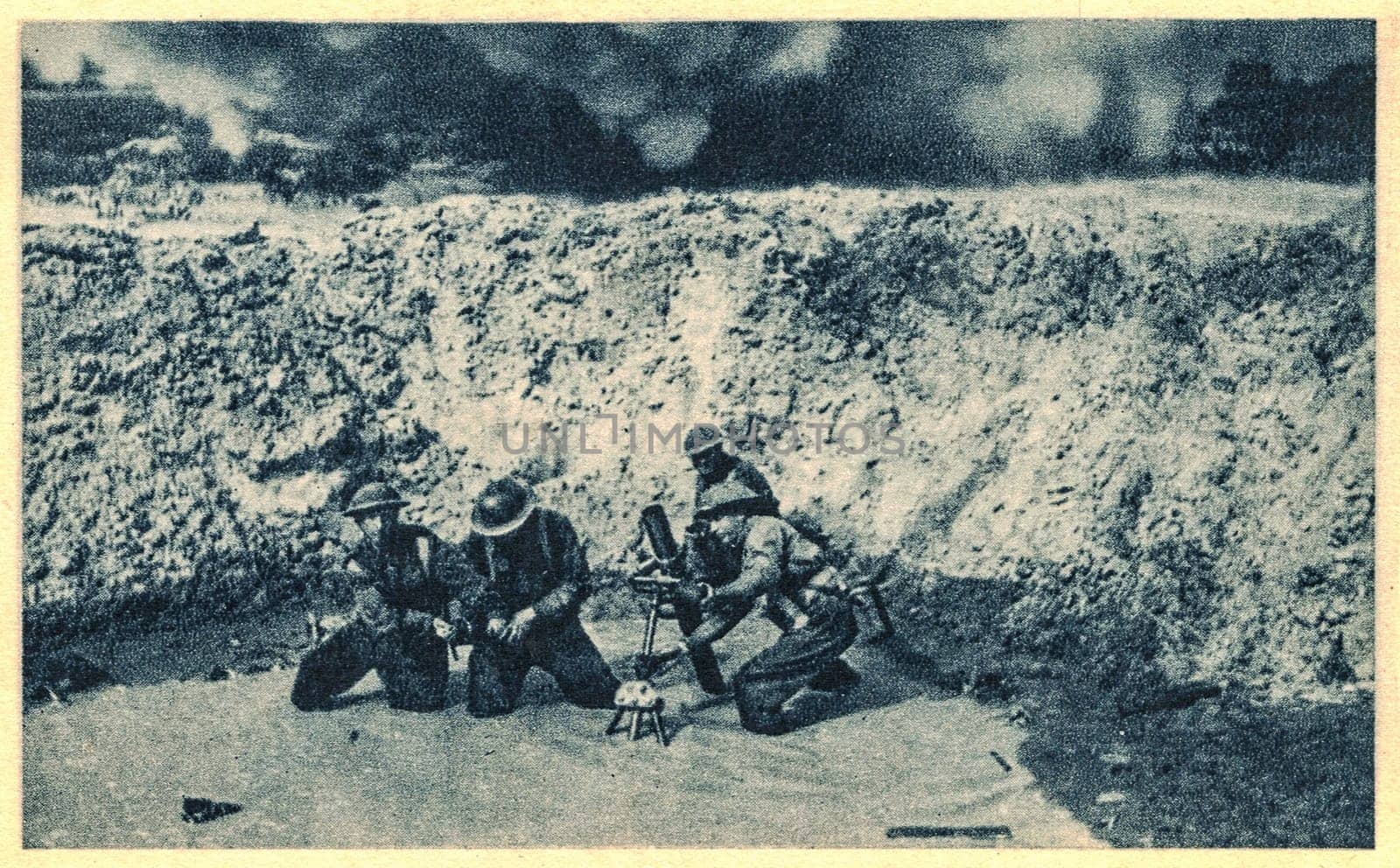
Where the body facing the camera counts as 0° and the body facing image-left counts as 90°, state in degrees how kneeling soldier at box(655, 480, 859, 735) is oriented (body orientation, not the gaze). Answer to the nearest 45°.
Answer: approximately 90°

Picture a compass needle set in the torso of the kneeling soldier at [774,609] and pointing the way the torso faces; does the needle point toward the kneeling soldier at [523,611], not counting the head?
yes

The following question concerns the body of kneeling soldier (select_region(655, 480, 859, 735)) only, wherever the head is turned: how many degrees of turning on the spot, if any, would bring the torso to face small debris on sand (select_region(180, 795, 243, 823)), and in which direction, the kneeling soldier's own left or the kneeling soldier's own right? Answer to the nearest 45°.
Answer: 0° — they already face it

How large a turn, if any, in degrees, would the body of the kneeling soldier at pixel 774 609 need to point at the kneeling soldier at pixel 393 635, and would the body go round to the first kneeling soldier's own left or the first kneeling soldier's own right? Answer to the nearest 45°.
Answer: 0° — they already face them
